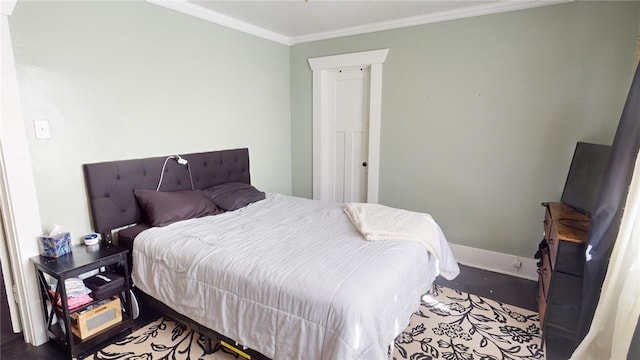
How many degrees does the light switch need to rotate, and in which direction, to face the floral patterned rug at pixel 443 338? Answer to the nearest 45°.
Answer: approximately 45° to its left

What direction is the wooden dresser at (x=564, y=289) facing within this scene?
to the viewer's left

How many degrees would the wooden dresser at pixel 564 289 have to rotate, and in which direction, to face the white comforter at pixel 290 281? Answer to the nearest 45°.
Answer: approximately 45° to its left

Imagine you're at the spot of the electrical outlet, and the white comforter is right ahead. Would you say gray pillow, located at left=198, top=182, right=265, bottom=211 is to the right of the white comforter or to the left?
right

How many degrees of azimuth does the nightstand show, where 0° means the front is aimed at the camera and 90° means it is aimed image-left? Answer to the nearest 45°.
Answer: approximately 315°

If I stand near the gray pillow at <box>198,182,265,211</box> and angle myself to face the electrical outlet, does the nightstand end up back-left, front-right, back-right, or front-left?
back-right
